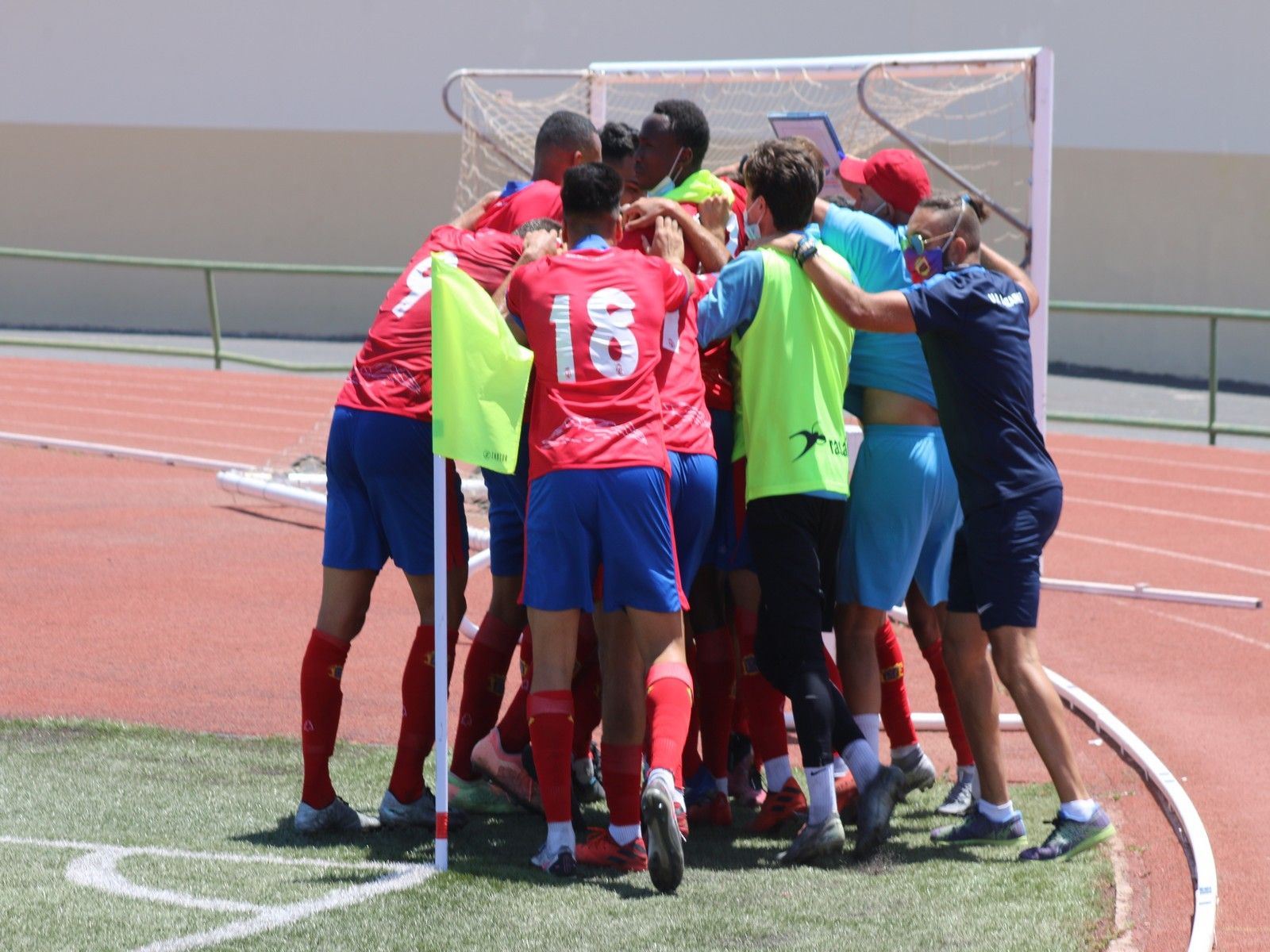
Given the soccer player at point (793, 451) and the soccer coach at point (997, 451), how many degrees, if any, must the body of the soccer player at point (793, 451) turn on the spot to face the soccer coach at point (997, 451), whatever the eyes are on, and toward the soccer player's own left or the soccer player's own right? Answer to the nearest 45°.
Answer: approximately 135° to the soccer player's own right

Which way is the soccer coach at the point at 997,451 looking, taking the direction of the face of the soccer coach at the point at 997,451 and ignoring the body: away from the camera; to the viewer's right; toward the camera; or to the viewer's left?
to the viewer's left

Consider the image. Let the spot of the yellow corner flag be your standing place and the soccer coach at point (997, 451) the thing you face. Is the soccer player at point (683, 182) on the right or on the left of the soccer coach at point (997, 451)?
left

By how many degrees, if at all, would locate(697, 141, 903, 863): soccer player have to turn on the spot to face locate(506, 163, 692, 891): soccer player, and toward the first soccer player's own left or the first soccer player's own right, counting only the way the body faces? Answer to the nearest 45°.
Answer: approximately 90° to the first soccer player's own left

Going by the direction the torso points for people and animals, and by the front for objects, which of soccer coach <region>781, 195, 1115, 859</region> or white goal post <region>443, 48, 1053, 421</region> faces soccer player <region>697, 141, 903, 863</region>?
soccer coach <region>781, 195, 1115, 859</region>

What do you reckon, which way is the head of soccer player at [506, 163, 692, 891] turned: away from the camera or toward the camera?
away from the camera

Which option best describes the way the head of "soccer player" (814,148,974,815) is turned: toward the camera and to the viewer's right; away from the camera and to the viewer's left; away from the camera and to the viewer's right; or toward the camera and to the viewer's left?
away from the camera and to the viewer's left

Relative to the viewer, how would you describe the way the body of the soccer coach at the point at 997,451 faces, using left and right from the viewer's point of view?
facing to the left of the viewer

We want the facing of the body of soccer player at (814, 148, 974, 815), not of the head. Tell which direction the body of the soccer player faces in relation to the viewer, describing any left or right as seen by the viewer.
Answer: facing away from the viewer and to the left of the viewer

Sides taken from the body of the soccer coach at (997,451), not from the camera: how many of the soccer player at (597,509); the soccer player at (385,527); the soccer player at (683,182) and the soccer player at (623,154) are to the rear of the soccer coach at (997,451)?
0

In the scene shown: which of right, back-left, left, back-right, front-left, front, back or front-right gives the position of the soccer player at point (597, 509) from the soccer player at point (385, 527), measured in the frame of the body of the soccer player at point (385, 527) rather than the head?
right

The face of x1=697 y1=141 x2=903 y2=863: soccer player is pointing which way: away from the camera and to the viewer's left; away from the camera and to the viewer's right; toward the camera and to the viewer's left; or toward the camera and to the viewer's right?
away from the camera and to the viewer's left

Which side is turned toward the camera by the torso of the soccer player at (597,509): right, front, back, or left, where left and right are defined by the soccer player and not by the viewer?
back
